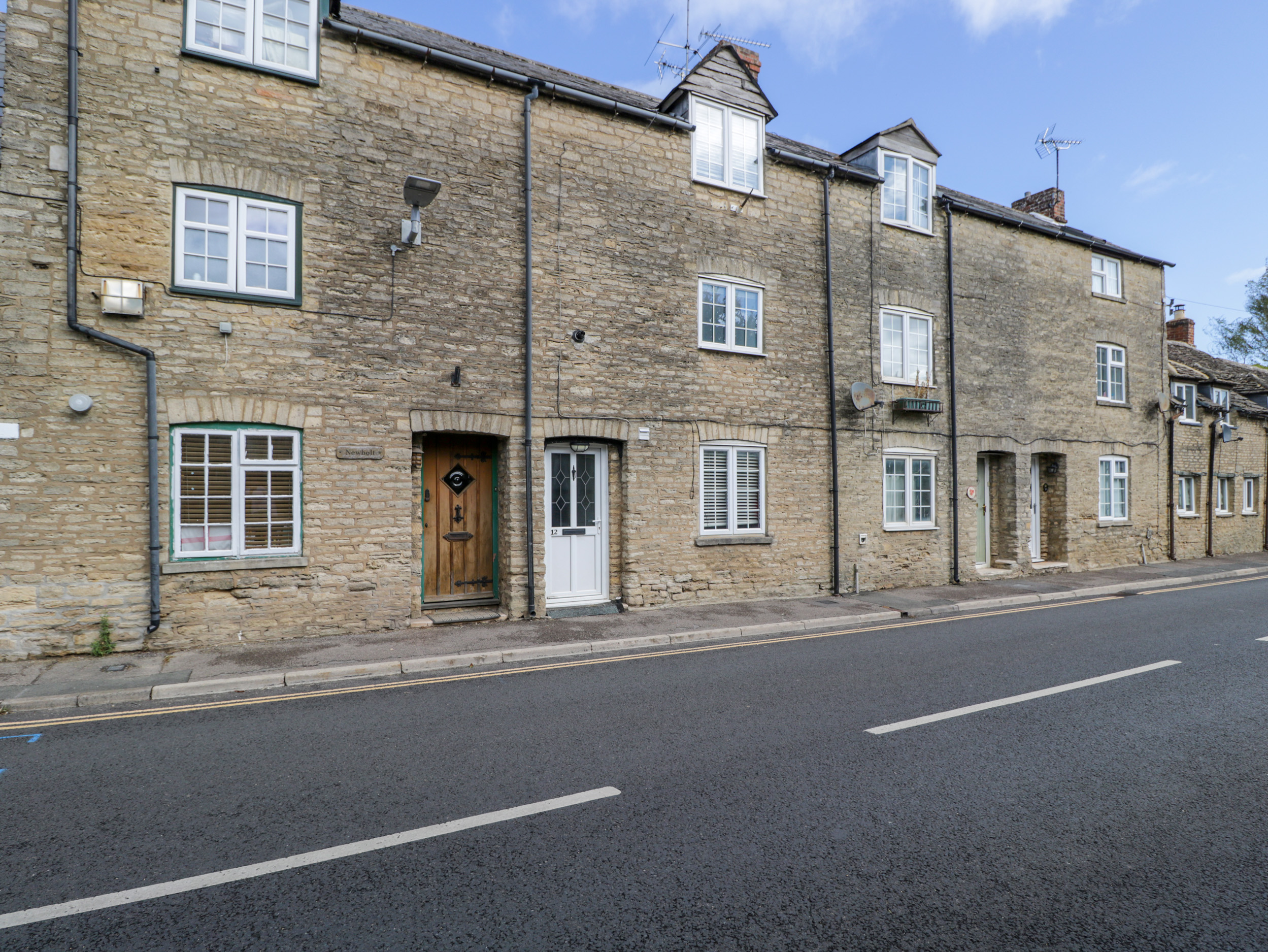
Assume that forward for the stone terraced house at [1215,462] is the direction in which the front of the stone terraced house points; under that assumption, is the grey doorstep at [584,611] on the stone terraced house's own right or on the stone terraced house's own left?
on the stone terraced house's own right

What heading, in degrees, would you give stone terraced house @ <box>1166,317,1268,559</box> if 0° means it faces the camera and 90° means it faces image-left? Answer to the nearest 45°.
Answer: approximately 315°

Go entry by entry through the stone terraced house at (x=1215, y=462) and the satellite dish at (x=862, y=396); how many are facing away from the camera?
0

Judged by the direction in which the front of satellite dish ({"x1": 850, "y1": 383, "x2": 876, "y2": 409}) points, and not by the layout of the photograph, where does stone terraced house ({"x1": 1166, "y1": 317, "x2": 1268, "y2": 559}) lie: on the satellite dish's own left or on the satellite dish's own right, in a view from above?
on the satellite dish's own left

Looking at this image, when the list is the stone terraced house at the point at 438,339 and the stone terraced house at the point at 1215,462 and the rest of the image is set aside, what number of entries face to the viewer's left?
0

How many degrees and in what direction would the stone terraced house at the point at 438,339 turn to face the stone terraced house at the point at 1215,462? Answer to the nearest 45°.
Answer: approximately 90° to its left

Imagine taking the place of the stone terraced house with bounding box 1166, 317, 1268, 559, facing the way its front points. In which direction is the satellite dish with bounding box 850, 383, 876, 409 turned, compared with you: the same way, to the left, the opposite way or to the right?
the same way

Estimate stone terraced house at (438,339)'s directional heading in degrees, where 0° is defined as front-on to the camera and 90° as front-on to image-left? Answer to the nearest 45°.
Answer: approximately 315°
